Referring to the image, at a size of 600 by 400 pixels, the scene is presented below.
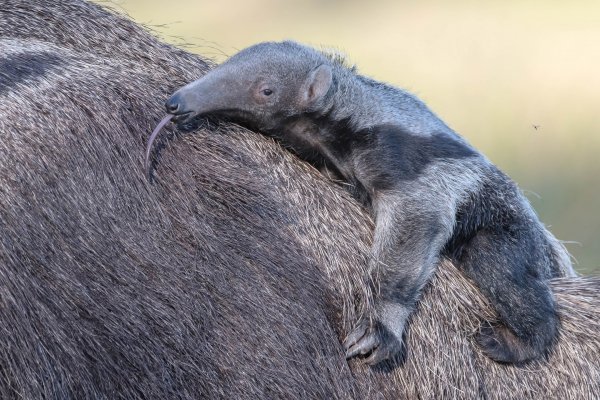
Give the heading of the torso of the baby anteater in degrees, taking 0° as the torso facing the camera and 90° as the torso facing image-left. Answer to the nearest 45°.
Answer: approximately 90°
